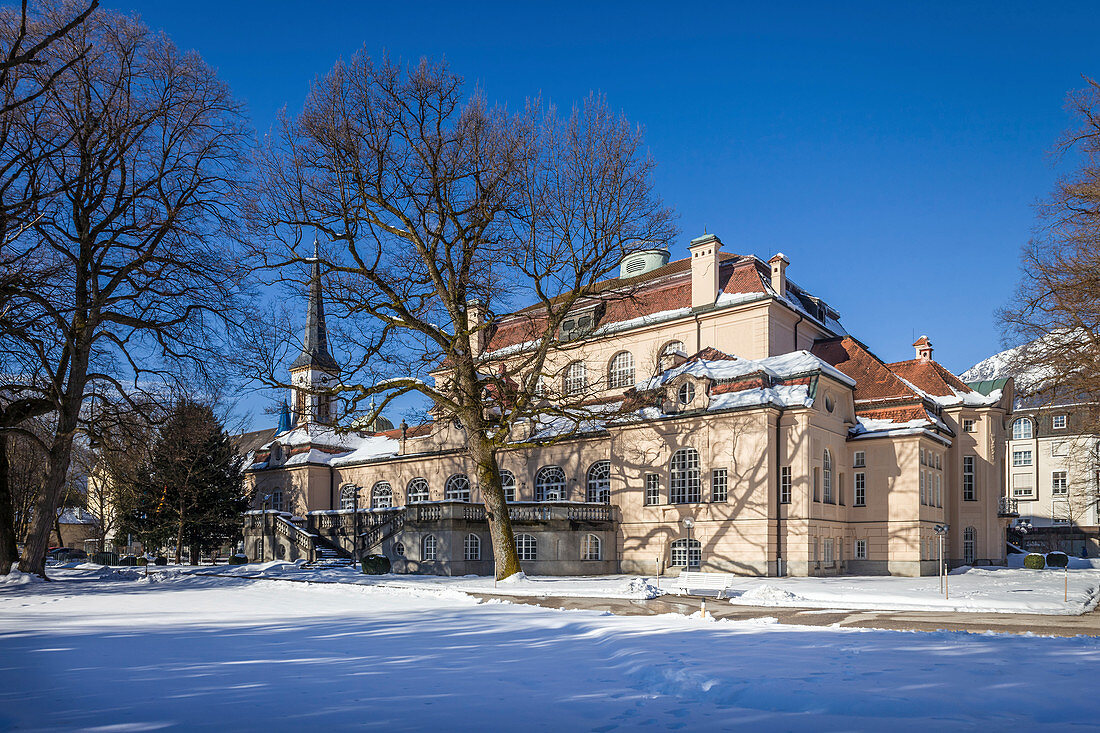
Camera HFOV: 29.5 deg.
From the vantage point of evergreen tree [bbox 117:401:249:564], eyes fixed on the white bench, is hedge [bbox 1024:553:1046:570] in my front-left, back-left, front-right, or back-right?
front-left

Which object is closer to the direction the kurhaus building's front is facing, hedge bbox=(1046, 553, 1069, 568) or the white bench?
the white bench

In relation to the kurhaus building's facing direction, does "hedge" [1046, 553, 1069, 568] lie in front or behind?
behind

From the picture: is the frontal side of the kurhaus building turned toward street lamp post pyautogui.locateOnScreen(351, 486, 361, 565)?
no

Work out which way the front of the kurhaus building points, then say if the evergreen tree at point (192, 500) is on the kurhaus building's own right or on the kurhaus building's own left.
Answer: on the kurhaus building's own right

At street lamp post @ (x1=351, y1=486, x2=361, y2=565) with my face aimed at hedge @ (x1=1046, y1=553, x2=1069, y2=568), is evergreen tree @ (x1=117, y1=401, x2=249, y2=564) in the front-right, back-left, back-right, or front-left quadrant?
back-left

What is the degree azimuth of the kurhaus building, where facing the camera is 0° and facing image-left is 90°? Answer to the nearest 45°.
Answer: approximately 45°

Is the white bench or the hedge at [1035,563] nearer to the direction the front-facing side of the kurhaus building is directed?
the white bench

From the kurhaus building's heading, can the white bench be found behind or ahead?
ahead
